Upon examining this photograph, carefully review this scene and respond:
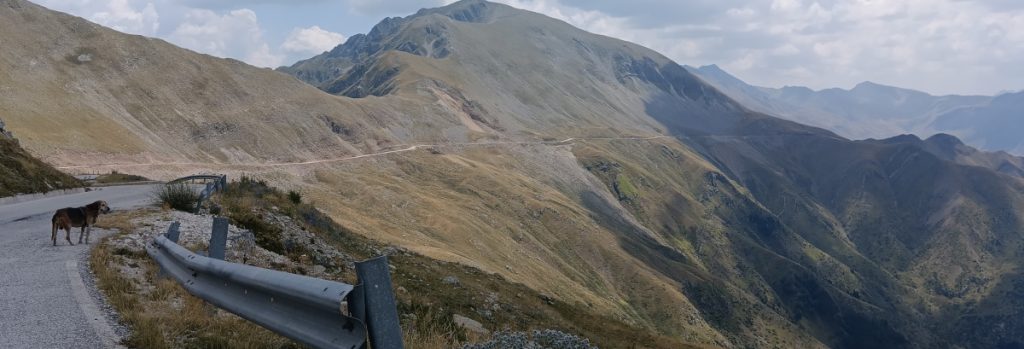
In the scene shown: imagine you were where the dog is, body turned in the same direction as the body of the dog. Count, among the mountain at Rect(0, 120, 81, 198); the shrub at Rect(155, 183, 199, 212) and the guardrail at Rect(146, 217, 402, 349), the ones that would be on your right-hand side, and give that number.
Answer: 1

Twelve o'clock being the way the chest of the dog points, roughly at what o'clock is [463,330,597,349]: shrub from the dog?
The shrub is roughly at 2 o'clock from the dog.

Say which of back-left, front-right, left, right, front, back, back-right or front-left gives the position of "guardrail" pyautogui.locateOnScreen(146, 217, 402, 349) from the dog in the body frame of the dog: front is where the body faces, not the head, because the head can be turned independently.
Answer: right

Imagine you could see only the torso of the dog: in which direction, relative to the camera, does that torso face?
to the viewer's right

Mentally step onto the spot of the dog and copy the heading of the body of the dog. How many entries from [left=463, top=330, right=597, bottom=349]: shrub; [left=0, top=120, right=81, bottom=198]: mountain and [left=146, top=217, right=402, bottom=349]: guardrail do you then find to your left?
1

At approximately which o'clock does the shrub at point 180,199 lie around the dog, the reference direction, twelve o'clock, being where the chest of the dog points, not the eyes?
The shrub is roughly at 10 o'clock from the dog.

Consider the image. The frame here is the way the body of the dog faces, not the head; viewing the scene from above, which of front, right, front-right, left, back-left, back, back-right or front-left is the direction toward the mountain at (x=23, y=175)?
left
